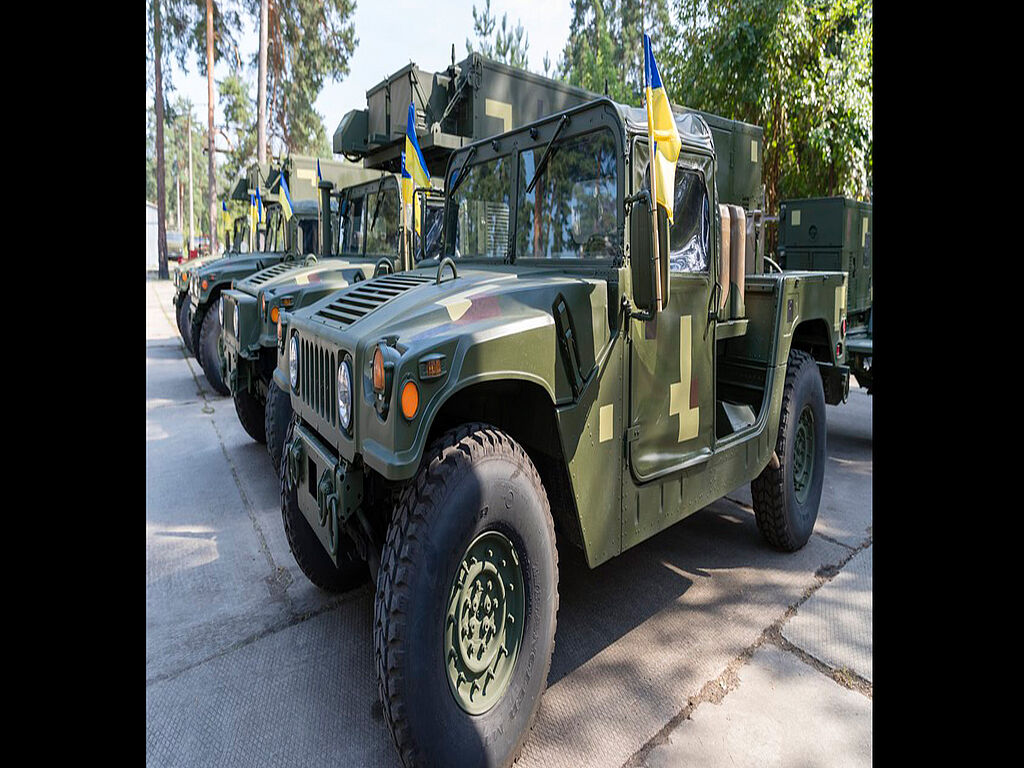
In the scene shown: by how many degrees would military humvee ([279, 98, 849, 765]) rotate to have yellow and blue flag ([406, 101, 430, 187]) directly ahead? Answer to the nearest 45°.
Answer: approximately 135° to its right

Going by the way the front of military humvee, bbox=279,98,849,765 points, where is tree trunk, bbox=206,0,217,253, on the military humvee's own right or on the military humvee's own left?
on the military humvee's own right

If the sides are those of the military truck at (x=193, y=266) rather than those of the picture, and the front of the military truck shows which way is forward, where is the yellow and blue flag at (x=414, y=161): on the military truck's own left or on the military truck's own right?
on the military truck's own left

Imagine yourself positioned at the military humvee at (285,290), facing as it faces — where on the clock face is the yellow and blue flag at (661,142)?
The yellow and blue flag is roughly at 10 o'clock from the military humvee.

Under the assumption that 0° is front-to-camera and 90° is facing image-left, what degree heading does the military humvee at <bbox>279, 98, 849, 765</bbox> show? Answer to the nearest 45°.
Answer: approximately 45°

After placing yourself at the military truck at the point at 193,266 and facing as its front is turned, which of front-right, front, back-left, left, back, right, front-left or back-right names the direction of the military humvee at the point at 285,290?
front-left

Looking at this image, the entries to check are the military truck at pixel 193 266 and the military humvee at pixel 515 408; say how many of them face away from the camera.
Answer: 0
